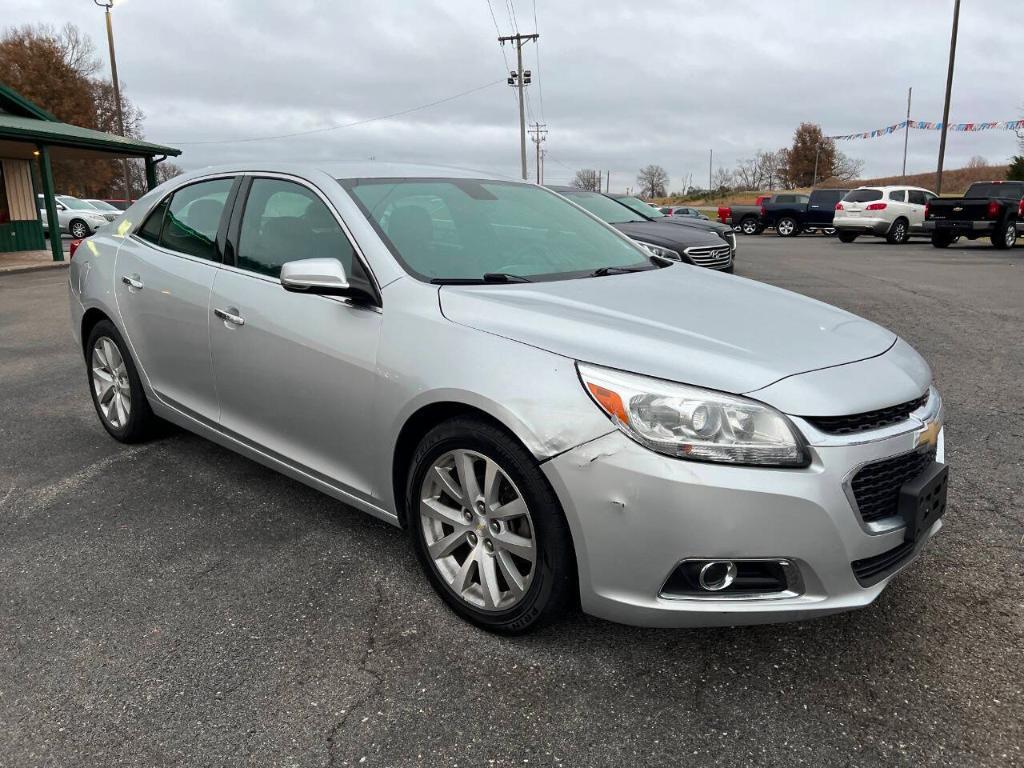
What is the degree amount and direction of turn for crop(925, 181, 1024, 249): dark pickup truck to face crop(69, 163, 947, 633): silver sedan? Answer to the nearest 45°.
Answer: approximately 135° to its right

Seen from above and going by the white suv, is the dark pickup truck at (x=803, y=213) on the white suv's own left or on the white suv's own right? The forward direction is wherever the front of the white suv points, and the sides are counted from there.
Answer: on the white suv's own left

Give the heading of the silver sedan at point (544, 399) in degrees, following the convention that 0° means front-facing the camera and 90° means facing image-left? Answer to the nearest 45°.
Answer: approximately 315°

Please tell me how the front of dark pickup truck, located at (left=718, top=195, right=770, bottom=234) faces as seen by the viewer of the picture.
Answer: facing away from the viewer and to the right of the viewer

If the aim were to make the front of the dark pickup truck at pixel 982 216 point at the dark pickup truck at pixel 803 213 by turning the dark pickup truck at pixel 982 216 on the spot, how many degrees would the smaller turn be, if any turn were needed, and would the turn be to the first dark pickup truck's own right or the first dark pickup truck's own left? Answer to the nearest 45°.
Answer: approximately 90° to the first dark pickup truck's own left

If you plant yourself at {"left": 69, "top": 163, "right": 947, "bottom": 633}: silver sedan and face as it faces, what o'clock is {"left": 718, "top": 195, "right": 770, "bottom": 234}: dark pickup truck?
The dark pickup truck is roughly at 8 o'clock from the silver sedan.

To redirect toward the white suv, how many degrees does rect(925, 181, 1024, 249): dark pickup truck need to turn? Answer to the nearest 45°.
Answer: approximately 90° to its left

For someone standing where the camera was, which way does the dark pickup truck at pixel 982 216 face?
facing away from the viewer and to the right of the viewer
